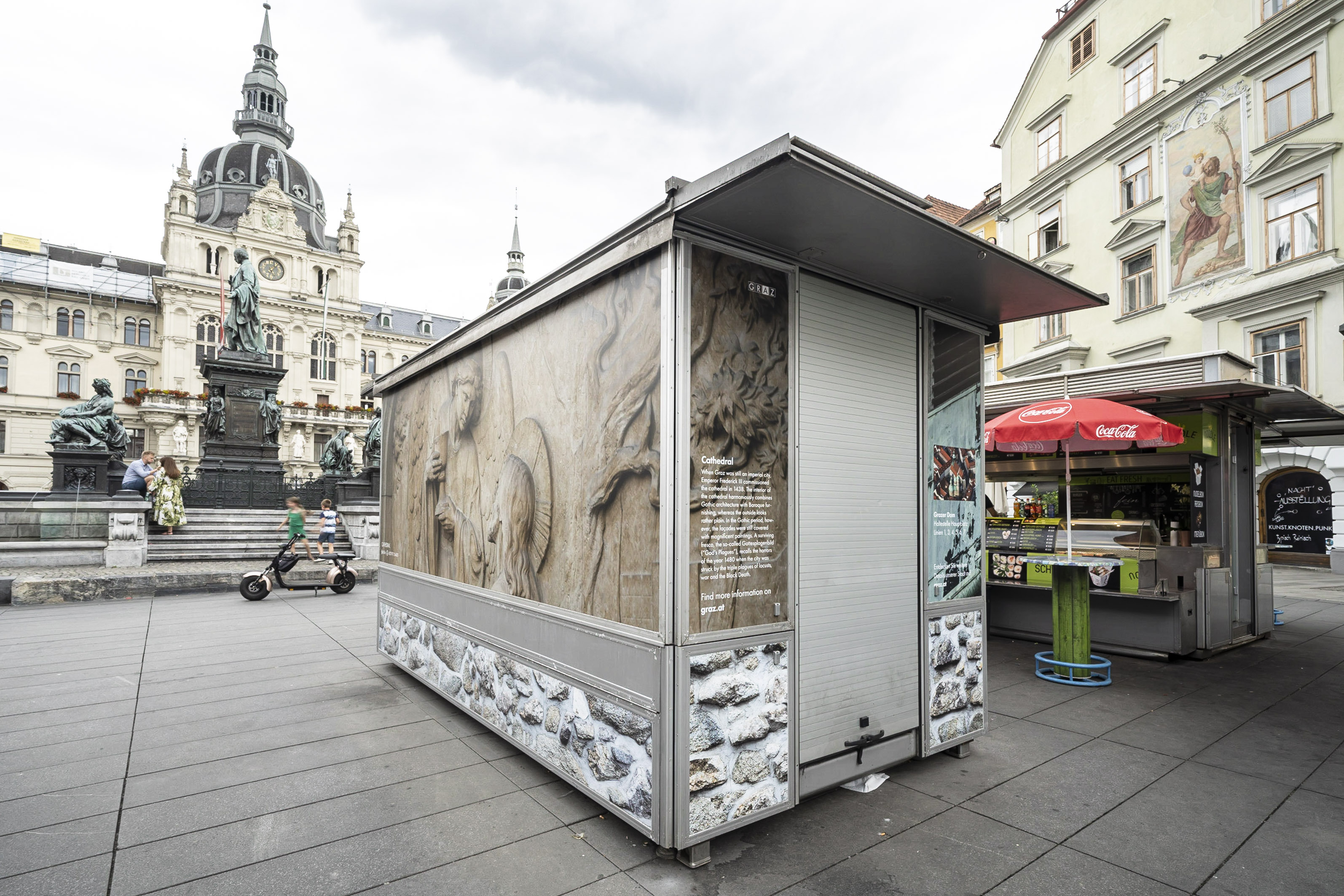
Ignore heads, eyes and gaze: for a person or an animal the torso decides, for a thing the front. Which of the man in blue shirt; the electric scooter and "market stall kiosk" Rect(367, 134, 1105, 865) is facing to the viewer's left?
the electric scooter

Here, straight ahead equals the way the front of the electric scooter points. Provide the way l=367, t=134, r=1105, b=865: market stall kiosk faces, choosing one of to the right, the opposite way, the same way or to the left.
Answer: to the left

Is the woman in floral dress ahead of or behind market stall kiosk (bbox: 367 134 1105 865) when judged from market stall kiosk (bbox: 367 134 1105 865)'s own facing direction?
behind

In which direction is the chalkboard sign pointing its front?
toward the camera

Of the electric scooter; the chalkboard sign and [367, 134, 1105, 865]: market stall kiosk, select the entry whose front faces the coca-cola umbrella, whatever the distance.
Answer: the chalkboard sign

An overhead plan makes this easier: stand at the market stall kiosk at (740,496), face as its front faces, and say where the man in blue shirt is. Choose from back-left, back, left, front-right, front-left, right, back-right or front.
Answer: back

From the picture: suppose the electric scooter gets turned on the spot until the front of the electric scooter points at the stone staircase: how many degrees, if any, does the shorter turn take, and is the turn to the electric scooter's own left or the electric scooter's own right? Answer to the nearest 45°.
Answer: approximately 90° to the electric scooter's own right

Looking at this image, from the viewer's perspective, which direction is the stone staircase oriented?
toward the camera

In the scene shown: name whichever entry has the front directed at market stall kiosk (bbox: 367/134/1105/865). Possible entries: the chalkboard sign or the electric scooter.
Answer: the chalkboard sign

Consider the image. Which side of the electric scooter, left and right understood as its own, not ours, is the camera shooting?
left

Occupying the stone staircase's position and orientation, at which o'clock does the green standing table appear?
The green standing table is roughly at 11 o'clock from the stone staircase.

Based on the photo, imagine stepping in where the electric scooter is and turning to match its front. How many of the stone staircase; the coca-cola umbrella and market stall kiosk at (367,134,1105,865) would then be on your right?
1

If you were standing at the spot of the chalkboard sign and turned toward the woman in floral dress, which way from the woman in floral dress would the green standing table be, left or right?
left

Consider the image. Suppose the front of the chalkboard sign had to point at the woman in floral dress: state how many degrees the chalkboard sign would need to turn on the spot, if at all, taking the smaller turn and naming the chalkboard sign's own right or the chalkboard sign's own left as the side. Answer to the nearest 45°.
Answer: approximately 45° to the chalkboard sign's own right

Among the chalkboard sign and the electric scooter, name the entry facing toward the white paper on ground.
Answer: the chalkboard sign

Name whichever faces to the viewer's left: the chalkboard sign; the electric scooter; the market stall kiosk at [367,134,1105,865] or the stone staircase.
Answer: the electric scooter
